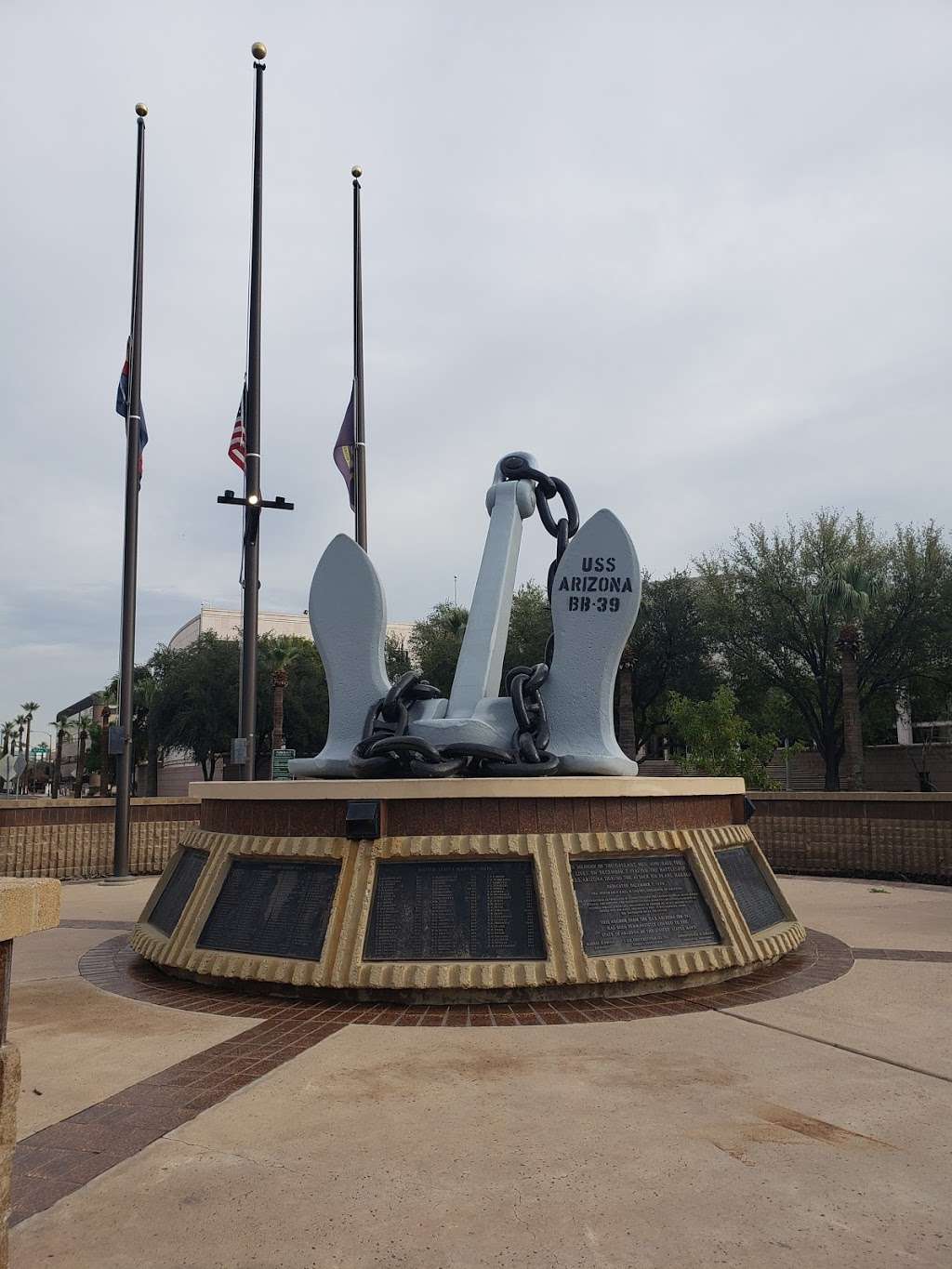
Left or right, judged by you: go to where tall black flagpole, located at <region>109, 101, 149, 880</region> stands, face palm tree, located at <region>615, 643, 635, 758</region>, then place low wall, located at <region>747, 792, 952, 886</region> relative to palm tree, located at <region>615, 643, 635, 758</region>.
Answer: right

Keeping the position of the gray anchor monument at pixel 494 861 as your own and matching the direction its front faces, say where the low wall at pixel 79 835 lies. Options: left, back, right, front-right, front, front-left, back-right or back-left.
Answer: back-right

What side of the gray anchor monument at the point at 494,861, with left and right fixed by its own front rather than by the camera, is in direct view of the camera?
front

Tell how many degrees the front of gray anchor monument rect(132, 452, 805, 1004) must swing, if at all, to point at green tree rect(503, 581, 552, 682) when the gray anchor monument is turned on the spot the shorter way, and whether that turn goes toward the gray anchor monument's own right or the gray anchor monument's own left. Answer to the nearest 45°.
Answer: approximately 180°

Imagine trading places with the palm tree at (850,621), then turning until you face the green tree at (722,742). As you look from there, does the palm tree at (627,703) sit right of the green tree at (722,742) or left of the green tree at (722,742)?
right

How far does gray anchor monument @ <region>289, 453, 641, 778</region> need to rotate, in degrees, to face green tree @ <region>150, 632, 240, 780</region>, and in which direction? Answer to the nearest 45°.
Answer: approximately 180°

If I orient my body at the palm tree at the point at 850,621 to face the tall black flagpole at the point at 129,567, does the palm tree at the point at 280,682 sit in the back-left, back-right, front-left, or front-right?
front-right

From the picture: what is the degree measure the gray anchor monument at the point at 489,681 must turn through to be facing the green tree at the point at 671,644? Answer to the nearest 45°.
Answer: approximately 180°

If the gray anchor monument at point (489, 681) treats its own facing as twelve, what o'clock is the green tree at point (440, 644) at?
The green tree is roughly at 6 o'clock from the gray anchor monument.

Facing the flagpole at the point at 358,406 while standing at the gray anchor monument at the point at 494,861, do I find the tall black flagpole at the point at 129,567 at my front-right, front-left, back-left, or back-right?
front-left

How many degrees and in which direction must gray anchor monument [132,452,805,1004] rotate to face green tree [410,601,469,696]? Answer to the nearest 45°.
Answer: approximately 180°

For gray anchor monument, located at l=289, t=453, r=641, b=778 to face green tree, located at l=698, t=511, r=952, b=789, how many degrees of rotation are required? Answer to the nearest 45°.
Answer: approximately 135° to its left

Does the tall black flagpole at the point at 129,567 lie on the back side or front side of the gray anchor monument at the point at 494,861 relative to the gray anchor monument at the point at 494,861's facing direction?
on the back side
